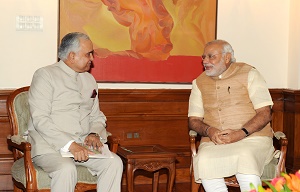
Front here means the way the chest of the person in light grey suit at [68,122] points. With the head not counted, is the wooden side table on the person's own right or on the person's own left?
on the person's own left

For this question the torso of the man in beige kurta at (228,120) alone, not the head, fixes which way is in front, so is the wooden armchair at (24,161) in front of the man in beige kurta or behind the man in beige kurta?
in front

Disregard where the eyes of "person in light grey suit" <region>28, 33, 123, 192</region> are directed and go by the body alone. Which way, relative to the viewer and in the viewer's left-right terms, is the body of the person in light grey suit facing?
facing the viewer and to the right of the viewer

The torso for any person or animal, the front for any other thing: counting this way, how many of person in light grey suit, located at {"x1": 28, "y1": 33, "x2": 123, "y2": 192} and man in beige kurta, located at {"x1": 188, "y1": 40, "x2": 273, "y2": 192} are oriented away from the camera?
0

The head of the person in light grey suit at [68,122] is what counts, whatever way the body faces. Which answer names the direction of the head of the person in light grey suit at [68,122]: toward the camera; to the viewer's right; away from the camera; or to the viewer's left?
to the viewer's right

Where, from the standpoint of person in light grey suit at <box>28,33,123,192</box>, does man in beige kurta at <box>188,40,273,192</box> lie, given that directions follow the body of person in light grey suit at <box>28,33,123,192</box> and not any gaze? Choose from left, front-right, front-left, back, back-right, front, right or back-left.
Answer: front-left

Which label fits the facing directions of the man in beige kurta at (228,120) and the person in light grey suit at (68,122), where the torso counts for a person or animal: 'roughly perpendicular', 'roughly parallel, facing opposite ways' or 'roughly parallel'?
roughly perpendicular

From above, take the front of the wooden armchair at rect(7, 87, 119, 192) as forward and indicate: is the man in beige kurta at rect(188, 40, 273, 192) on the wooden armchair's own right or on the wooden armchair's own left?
on the wooden armchair's own left

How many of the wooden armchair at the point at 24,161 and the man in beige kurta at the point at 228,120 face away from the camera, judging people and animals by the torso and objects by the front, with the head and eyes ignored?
0

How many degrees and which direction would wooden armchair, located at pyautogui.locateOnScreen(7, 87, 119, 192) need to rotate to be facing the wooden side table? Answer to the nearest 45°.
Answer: approximately 45° to its left
